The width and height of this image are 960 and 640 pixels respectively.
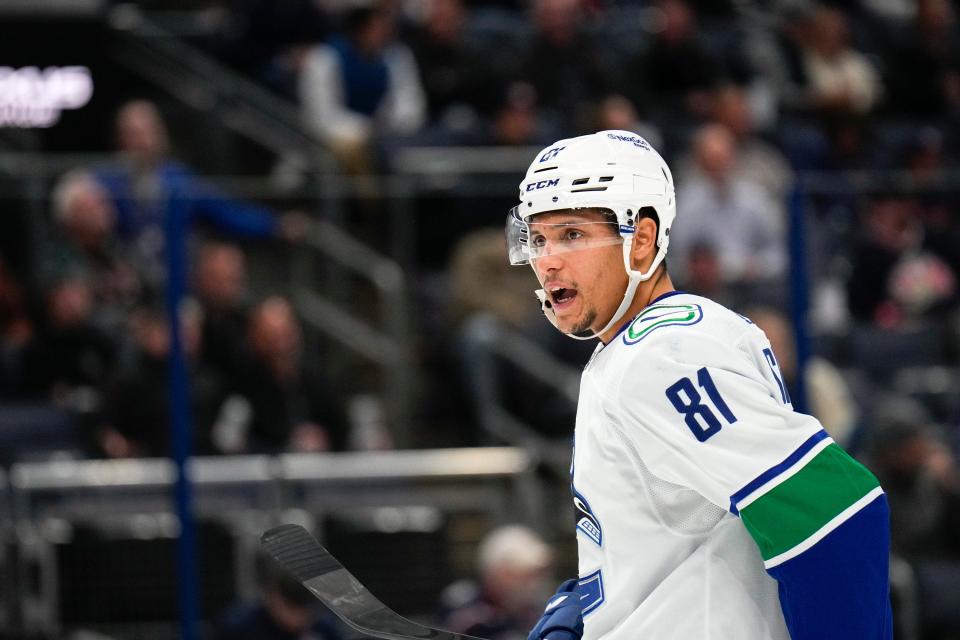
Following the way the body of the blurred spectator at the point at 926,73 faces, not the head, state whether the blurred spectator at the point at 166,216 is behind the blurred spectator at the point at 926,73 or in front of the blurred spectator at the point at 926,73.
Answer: in front

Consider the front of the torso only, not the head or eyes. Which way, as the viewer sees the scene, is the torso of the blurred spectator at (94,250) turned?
toward the camera

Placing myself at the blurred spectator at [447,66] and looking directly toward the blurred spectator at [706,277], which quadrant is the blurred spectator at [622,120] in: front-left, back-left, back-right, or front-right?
front-left

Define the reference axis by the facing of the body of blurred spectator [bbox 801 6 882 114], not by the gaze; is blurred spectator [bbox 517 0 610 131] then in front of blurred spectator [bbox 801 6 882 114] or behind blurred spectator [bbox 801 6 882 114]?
in front

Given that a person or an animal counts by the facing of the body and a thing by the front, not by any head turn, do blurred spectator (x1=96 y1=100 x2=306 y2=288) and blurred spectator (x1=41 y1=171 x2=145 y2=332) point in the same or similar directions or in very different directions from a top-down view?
same or similar directions

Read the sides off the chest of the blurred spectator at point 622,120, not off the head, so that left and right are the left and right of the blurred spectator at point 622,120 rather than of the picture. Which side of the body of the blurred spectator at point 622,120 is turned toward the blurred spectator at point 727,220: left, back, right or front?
front

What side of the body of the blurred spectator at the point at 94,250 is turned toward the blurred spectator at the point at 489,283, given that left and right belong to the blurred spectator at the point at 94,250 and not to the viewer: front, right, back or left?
left

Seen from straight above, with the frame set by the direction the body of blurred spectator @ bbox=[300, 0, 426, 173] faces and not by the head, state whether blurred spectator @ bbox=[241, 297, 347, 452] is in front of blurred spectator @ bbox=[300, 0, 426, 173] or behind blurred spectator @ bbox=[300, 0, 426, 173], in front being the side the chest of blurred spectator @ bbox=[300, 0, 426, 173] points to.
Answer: in front

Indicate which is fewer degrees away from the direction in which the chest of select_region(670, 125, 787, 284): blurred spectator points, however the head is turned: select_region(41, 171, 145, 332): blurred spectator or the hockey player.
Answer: the hockey player

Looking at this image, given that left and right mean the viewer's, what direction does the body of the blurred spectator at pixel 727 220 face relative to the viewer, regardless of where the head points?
facing the viewer

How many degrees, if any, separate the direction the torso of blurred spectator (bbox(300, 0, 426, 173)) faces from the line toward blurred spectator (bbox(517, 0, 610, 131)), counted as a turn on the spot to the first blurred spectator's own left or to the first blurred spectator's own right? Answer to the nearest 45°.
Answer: approximately 135° to the first blurred spectator's own left

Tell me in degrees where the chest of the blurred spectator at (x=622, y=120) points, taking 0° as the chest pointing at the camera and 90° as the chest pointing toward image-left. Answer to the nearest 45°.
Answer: approximately 0°
